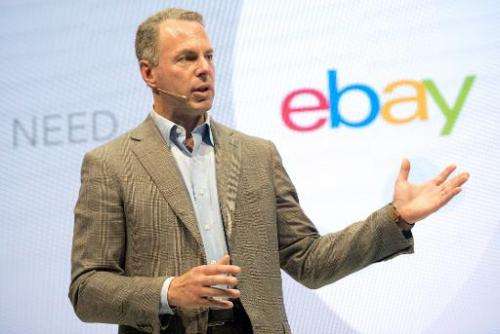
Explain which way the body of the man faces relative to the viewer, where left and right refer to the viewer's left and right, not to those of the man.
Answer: facing the viewer and to the right of the viewer
